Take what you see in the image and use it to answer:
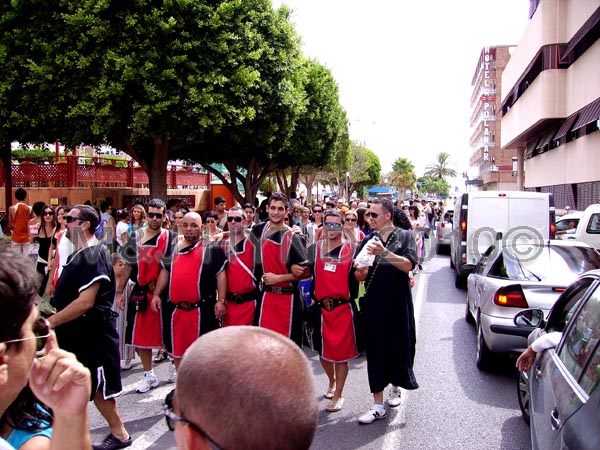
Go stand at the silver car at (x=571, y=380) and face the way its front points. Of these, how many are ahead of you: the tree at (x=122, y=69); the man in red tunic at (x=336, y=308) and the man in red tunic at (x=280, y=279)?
3

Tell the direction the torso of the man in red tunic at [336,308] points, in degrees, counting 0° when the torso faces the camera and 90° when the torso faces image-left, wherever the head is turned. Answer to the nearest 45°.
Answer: approximately 0°

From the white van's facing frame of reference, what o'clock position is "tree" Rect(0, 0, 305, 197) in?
The tree is roughly at 9 o'clock from the white van.

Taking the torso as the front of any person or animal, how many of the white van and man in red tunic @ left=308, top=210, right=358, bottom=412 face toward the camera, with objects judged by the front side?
1

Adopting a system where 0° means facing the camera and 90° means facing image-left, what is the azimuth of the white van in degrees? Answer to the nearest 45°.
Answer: approximately 180°

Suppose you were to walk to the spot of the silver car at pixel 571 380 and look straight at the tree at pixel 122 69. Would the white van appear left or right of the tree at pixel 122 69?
right

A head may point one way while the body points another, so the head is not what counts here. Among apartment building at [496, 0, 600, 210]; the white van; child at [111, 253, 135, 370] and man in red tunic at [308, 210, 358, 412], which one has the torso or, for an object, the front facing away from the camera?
the white van

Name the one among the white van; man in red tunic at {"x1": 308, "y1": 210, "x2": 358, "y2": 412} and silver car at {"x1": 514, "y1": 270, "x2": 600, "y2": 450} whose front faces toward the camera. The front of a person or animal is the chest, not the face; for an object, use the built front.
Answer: the man in red tunic

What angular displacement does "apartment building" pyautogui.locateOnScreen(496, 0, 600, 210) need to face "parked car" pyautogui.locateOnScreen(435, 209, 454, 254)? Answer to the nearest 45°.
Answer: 0° — it already faces it
